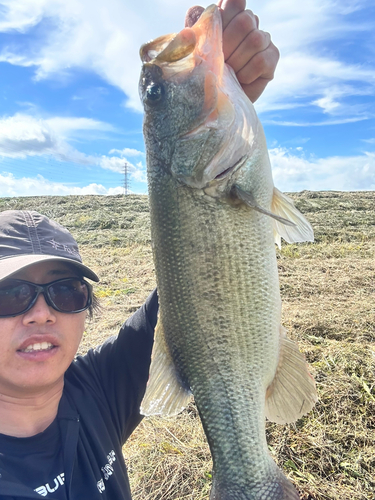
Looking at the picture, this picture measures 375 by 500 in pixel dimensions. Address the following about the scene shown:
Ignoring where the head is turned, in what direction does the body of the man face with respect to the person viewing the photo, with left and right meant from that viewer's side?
facing the viewer
